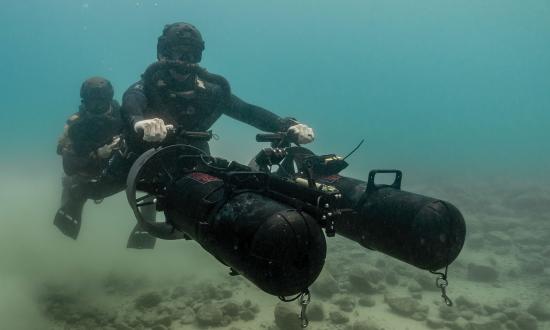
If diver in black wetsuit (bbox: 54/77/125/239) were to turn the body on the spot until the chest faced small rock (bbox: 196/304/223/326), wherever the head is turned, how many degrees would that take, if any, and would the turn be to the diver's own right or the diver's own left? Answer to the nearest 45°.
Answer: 0° — they already face it

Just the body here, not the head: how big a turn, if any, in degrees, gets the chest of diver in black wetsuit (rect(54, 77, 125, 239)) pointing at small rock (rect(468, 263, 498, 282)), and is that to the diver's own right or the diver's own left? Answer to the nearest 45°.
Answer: approximately 45° to the diver's own left

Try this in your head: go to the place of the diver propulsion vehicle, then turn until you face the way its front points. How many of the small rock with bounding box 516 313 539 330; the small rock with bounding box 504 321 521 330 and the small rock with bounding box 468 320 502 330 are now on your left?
3

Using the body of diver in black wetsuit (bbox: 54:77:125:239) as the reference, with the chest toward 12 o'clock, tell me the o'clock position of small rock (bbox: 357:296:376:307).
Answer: The small rock is roughly at 11 o'clock from the diver in black wetsuit.
